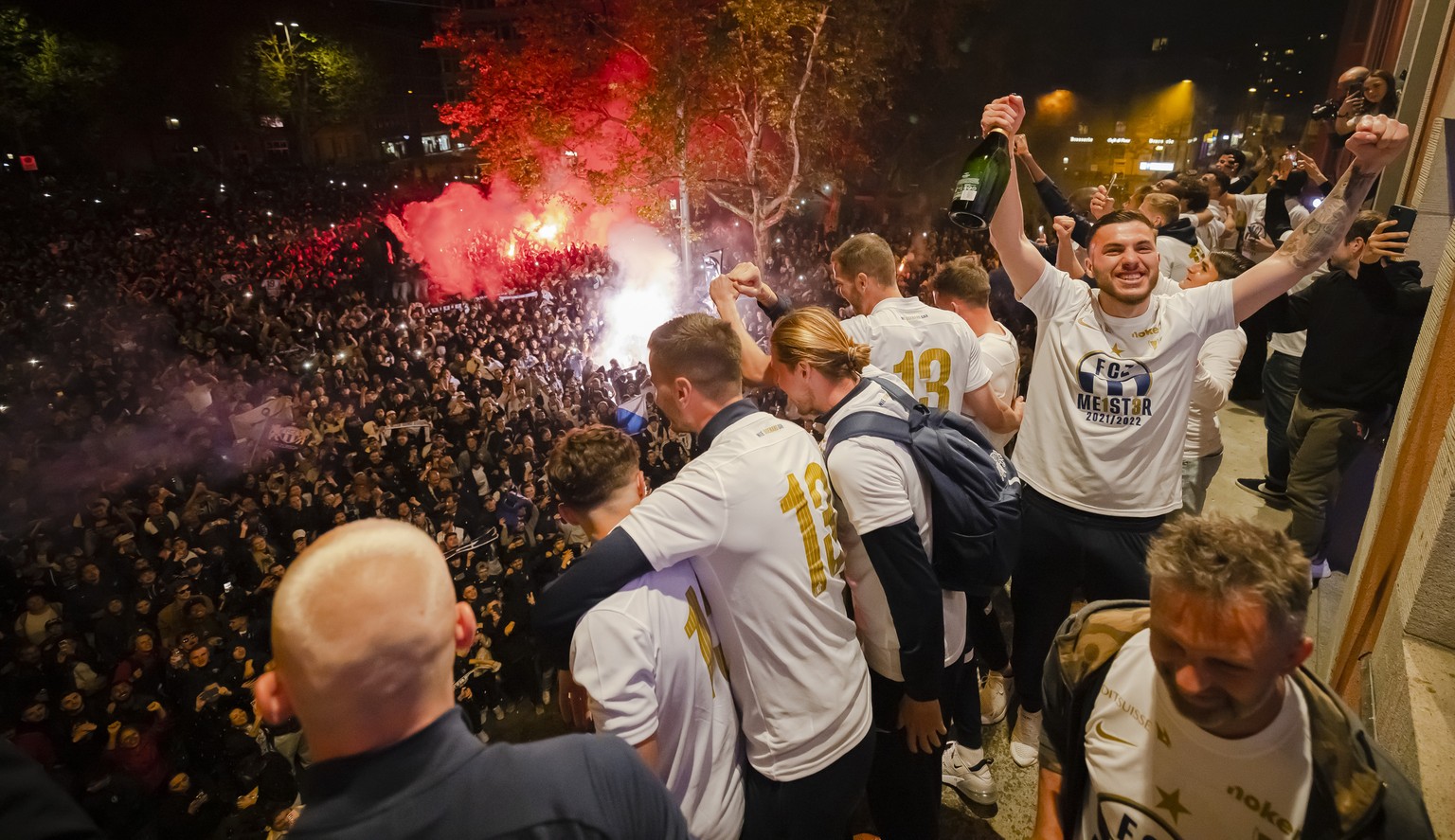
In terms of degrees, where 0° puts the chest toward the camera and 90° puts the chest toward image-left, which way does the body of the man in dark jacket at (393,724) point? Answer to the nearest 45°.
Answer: approximately 180°

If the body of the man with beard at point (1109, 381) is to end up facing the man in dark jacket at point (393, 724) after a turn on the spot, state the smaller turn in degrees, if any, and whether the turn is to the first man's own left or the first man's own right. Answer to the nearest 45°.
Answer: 0° — they already face them

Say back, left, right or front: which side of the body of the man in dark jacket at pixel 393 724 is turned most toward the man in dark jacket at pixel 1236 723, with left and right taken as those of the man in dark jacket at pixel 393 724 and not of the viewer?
right

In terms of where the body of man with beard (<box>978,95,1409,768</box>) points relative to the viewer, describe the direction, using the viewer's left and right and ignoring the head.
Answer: facing the viewer

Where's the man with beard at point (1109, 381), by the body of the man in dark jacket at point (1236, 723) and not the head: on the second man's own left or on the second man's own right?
on the second man's own right

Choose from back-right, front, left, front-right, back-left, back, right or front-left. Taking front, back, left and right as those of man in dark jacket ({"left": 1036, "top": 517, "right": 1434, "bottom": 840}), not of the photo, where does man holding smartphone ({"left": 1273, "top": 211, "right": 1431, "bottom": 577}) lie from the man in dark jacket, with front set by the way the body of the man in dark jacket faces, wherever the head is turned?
back-right

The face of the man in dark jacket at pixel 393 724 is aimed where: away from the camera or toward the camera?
away from the camera

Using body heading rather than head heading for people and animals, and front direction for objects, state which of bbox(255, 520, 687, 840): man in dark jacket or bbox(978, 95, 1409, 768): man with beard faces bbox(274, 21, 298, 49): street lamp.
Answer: the man in dark jacket

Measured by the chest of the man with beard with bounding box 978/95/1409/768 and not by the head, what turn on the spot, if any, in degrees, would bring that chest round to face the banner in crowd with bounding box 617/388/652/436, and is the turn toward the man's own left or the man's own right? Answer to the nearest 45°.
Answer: approximately 135° to the man's own right

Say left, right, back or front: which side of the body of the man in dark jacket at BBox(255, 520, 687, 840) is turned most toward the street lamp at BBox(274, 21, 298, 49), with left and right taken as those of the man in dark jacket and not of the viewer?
front

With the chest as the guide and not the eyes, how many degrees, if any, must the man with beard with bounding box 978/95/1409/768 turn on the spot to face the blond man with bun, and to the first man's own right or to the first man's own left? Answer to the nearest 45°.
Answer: approximately 45° to the first man's own right

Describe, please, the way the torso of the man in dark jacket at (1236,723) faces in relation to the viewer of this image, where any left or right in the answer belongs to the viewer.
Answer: facing the viewer and to the left of the viewer

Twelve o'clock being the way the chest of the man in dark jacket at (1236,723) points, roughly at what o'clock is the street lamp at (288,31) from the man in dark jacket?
The street lamp is roughly at 2 o'clock from the man in dark jacket.

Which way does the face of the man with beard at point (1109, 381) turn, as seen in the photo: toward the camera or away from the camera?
toward the camera
